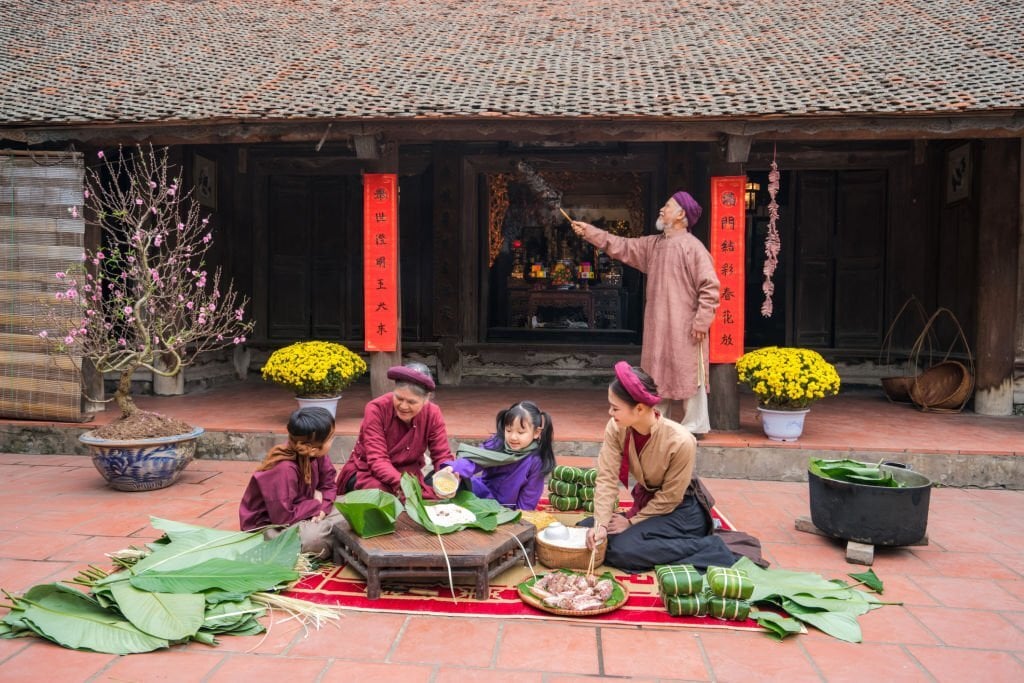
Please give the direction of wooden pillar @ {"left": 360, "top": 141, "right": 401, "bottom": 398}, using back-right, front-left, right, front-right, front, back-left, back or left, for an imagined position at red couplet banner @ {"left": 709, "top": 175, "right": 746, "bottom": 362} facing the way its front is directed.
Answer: right

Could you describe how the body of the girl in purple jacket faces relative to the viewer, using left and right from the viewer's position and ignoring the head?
facing the viewer and to the left of the viewer

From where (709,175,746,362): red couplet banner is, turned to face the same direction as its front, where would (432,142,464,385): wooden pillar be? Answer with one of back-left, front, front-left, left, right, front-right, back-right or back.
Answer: back-right

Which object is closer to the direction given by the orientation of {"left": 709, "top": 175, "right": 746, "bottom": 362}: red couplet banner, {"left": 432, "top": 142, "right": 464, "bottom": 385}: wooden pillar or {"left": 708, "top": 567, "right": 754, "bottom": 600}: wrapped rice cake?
the wrapped rice cake

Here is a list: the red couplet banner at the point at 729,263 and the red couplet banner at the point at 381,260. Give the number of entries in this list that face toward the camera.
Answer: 2

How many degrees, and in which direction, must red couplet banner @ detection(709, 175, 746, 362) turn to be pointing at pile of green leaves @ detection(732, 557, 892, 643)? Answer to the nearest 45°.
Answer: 0° — it already faces it

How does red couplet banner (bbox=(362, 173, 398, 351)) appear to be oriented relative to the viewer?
toward the camera

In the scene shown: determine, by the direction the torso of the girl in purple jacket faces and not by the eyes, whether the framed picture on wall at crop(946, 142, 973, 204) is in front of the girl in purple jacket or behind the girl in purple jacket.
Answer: behind

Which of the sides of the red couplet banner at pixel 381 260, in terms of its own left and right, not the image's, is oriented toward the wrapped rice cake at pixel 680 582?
front

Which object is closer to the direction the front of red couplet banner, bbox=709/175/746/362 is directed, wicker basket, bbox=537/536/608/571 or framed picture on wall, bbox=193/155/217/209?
the wicker basket

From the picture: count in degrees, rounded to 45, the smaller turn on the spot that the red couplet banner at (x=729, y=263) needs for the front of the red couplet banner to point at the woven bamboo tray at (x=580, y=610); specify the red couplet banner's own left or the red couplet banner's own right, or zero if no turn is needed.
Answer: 0° — it already faces it
